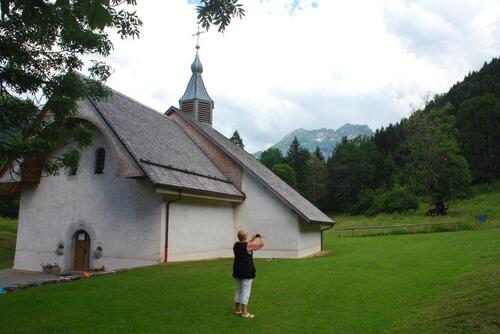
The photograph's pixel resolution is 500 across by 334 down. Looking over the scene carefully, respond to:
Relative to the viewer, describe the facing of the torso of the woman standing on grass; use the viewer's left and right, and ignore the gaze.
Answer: facing away from the viewer and to the right of the viewer
